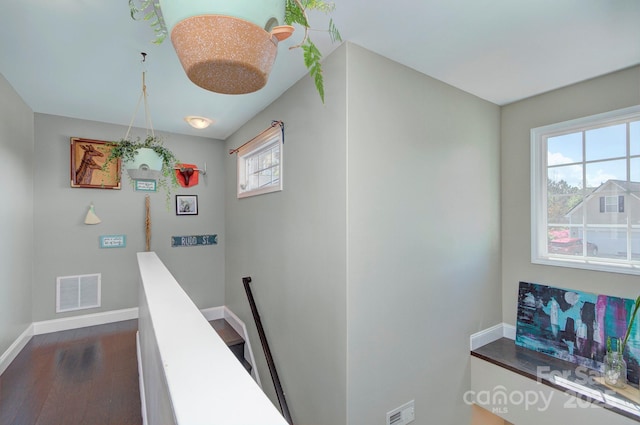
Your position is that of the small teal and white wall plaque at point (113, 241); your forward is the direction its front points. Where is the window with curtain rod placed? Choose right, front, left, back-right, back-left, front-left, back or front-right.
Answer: front-left

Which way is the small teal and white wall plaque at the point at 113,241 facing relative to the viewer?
toward the camera

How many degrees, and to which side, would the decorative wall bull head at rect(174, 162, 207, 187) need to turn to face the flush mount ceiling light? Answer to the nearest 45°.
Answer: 0° — it already faces it

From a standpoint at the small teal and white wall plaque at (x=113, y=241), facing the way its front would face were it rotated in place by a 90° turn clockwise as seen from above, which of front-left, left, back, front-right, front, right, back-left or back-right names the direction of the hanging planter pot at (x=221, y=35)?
left

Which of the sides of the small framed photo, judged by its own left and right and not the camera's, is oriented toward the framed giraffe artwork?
right

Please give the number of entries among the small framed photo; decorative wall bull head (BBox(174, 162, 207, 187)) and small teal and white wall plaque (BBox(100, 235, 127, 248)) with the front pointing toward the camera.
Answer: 3

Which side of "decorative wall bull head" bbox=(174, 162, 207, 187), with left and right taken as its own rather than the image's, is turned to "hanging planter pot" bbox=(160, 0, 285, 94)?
front

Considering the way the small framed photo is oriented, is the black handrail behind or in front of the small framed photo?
in front

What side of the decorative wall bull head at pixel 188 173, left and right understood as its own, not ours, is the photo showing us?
front

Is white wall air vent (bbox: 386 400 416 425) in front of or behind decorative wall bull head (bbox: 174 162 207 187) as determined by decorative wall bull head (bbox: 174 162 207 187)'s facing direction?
in front

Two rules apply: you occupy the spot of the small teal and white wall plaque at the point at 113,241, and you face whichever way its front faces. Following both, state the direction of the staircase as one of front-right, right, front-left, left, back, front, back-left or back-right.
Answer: front-left
